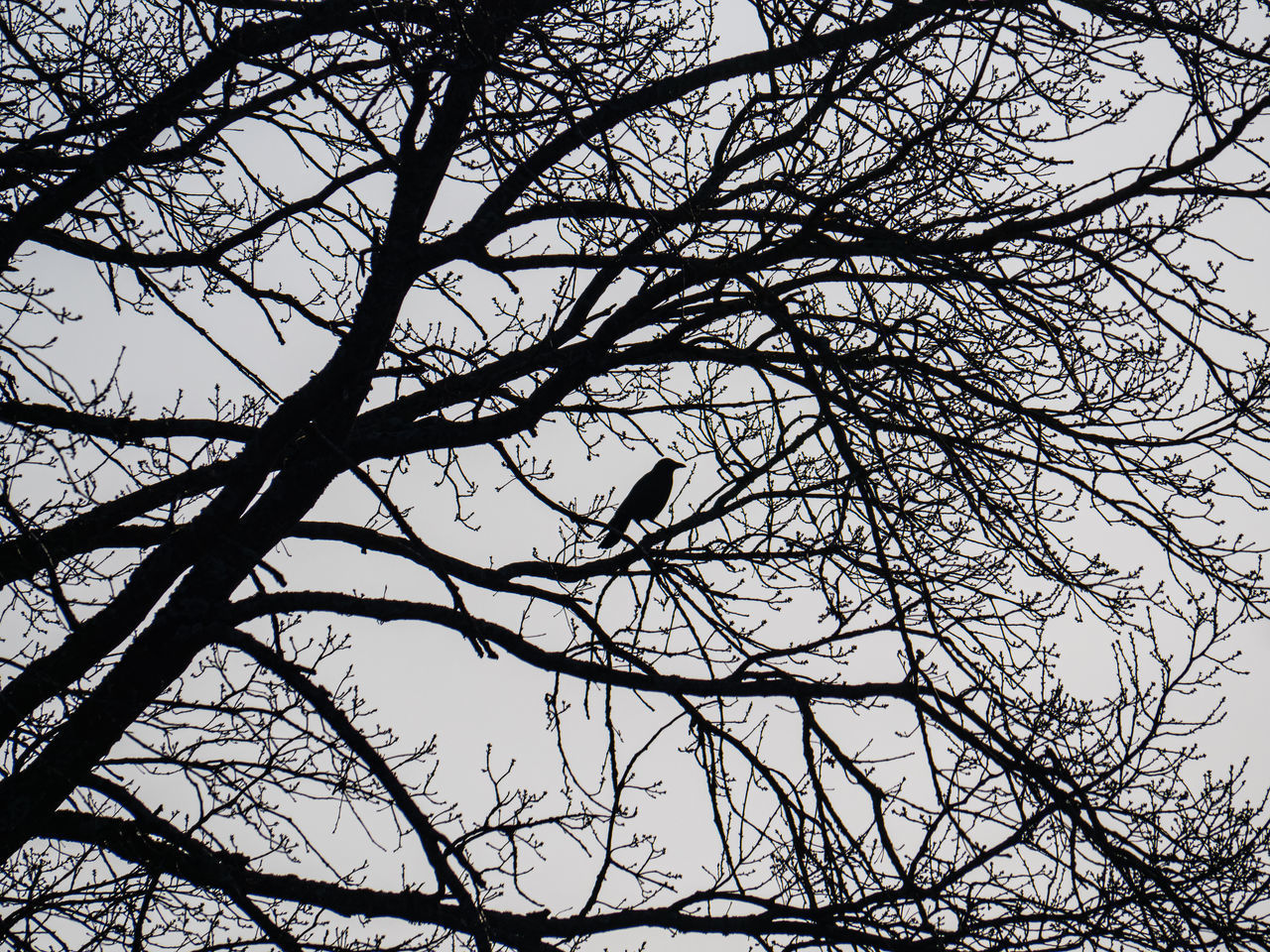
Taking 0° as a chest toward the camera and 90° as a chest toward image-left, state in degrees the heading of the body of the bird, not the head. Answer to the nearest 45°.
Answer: approximately 270°
